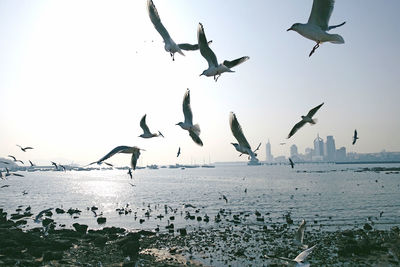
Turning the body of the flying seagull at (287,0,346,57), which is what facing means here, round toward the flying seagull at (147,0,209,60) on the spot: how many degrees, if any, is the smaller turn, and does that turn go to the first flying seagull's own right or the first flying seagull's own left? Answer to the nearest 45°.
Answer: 0° — it already faces it

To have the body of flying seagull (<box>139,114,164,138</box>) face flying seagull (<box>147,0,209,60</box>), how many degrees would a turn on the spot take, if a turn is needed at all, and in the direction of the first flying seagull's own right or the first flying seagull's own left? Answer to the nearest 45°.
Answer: approximately 90° to the first flying seagull's own left

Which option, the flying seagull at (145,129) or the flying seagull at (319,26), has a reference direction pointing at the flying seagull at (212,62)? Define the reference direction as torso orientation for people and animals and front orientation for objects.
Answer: the flying seagull at (319,26)

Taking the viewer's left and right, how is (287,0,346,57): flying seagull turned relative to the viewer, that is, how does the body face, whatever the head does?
facing to the left of the viewer
